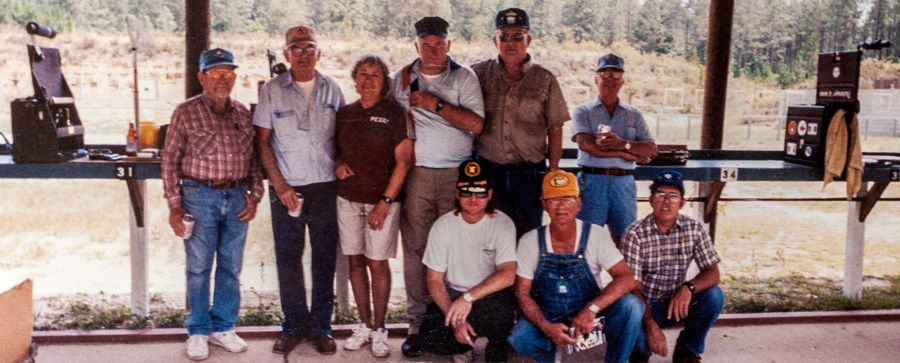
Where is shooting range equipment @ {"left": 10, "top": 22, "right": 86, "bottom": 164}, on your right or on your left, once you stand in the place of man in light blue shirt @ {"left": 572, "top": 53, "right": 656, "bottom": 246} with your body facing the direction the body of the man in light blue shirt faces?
on your right

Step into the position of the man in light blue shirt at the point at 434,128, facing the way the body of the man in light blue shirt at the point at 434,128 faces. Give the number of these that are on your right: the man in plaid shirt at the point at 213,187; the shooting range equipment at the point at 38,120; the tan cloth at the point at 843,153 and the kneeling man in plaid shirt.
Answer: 2

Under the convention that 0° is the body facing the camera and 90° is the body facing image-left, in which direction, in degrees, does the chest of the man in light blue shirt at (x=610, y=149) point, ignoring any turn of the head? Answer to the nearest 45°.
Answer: approximately 0°

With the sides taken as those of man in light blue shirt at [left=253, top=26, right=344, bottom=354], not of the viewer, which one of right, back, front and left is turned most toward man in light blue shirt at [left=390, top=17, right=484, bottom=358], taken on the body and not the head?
left

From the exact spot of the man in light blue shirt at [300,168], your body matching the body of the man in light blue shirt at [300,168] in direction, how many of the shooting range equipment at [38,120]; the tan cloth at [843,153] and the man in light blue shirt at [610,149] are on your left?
2
